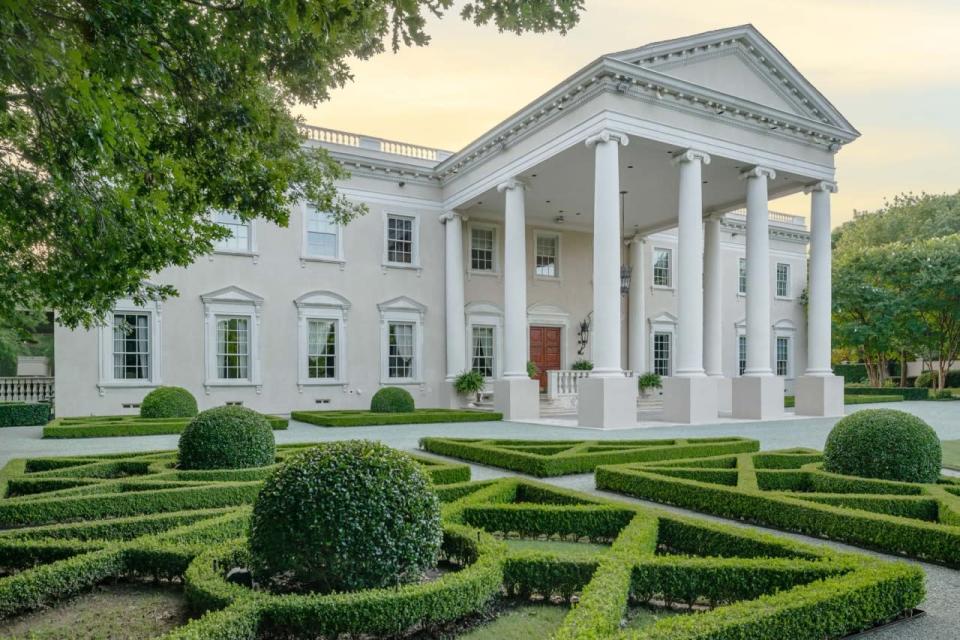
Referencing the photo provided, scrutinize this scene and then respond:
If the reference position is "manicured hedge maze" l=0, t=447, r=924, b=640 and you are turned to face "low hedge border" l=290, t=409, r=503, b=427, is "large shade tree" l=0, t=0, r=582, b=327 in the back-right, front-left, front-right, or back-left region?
front-left

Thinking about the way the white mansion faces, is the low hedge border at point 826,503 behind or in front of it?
in front

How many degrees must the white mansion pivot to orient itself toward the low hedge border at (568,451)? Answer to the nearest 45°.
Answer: approximately 45° to its right

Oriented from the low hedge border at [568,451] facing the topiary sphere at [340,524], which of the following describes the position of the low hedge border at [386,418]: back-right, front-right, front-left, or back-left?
back-right

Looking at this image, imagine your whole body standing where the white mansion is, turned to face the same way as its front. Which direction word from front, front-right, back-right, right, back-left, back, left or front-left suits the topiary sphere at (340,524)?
front-right

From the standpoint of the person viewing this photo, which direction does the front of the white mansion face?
facing the viewer and to the right of the viewer

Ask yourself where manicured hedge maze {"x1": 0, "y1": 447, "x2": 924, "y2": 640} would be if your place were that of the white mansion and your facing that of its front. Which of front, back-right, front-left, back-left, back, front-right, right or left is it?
front-right

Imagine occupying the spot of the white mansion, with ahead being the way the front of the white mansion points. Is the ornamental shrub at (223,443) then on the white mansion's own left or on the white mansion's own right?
on the white mansion's own right
